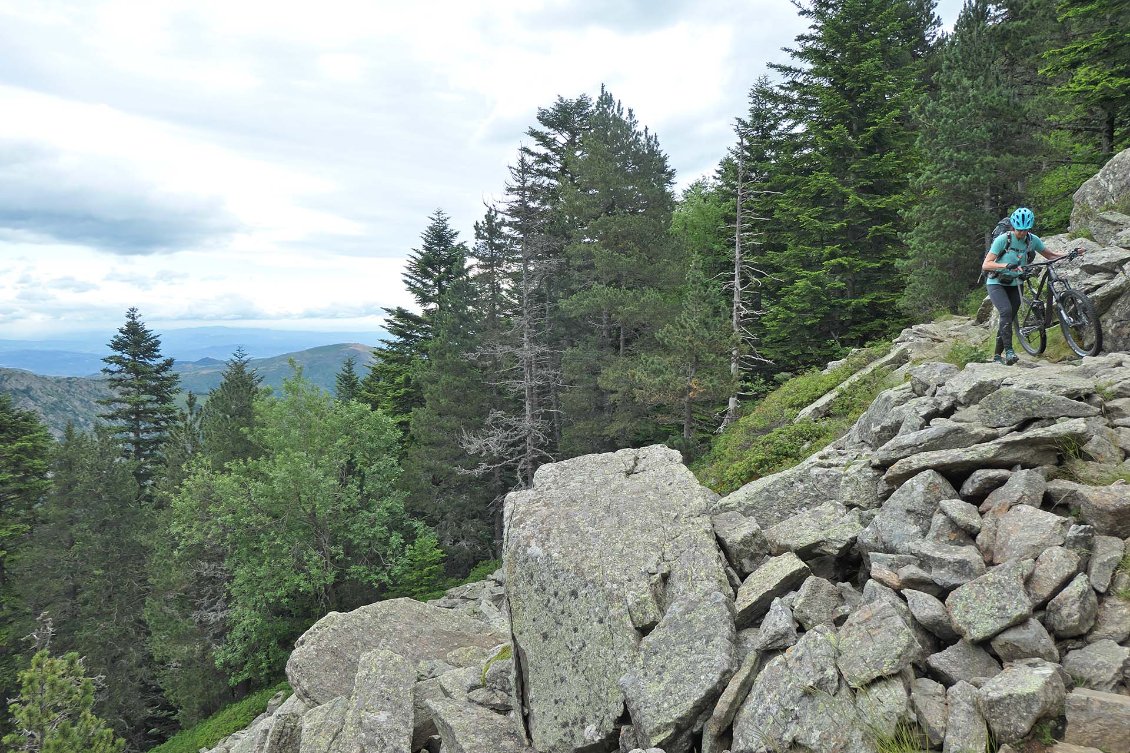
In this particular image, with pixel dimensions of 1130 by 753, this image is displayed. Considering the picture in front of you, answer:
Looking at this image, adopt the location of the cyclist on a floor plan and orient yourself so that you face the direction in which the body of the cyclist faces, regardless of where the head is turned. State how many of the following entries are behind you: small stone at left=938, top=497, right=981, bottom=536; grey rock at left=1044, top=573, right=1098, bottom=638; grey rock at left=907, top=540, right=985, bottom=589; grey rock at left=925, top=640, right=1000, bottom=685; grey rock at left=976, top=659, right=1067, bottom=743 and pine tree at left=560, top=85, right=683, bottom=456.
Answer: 1

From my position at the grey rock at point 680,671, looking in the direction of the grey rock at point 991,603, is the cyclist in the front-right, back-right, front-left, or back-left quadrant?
front-left

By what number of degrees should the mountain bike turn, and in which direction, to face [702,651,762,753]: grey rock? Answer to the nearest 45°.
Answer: approximately 45° to its right

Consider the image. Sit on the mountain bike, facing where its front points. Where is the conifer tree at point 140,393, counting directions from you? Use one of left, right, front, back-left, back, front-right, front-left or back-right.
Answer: back-right

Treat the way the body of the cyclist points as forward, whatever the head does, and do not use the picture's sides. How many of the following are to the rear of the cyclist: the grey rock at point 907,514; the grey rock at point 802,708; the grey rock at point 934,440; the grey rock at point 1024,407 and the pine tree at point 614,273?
1

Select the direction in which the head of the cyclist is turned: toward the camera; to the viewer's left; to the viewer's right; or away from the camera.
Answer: toward the camera

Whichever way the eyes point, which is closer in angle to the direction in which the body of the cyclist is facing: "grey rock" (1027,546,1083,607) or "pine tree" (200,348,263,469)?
the grey rock

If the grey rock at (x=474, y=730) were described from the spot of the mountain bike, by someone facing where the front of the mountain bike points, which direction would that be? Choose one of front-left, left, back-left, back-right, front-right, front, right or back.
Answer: right

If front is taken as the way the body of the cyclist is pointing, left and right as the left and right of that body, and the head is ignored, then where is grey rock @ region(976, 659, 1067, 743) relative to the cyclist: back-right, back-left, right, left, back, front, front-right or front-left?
front-right

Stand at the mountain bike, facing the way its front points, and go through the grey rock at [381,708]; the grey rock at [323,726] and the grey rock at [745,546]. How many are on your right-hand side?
3

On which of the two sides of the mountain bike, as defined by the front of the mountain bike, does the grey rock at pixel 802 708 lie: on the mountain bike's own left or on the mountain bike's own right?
on the mountain bike's own right
